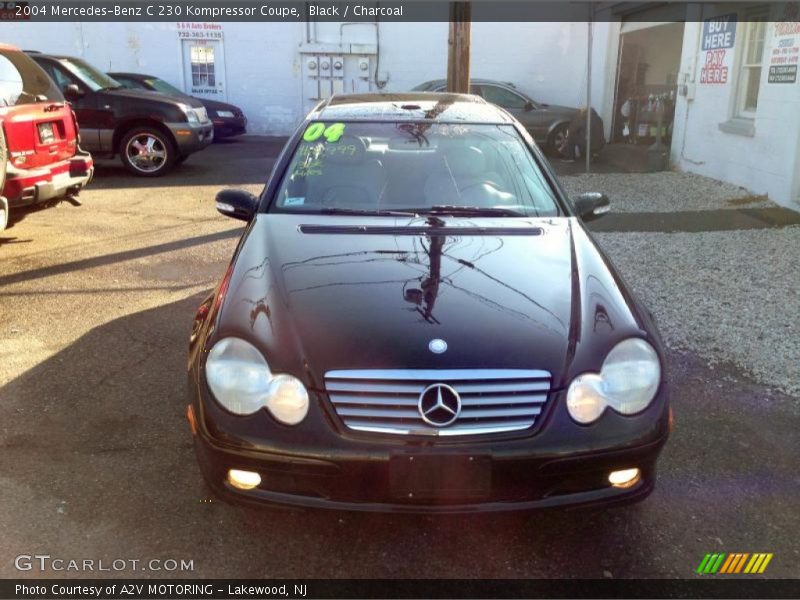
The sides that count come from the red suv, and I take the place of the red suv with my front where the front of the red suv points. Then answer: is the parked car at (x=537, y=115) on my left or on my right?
on my right

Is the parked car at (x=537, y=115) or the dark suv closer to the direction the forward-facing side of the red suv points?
the dark suv

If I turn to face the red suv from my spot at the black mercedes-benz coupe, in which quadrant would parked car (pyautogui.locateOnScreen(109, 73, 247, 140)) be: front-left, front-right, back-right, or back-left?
front-right

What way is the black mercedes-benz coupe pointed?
toward the camera

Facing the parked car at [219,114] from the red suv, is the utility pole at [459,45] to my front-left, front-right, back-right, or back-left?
front-right

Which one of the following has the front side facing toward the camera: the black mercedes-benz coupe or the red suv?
the black mercedes-benz coupe

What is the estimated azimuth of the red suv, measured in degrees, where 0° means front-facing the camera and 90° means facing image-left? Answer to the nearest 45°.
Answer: approximately 135°

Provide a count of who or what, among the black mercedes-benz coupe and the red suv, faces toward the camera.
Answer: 1

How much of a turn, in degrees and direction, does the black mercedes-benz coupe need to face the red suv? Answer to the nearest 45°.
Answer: approximately 135° to its right

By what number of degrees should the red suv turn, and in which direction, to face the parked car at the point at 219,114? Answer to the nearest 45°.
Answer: approximately 45° to its right
